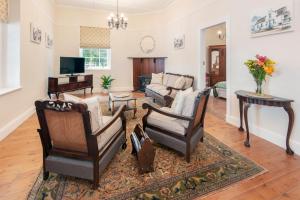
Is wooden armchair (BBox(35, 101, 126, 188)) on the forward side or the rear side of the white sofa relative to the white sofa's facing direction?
on the forward side

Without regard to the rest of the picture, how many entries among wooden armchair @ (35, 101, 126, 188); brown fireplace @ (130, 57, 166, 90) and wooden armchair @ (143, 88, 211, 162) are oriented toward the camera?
1

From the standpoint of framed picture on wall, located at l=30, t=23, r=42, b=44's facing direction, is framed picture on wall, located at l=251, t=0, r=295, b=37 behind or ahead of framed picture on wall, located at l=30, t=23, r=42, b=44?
ahead

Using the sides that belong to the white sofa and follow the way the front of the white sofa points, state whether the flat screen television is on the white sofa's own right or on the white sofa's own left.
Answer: on the white sofa's own right

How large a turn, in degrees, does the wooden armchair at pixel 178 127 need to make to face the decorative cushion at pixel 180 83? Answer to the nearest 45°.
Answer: approximately 45° to its right

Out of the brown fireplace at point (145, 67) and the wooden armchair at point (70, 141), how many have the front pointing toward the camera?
1

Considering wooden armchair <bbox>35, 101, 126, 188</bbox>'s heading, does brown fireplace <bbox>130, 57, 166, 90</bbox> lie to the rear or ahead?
ahead
